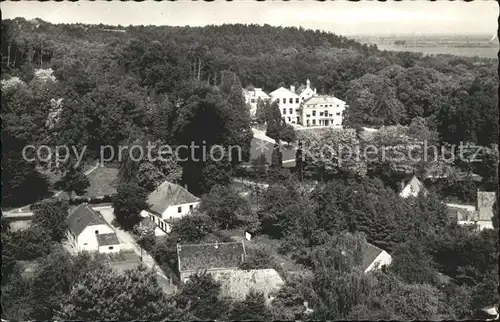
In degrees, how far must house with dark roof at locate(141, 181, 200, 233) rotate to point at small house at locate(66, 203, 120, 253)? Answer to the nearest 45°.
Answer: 0° — it already faces it

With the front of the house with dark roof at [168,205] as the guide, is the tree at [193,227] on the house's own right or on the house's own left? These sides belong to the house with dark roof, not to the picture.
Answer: on the house's own left

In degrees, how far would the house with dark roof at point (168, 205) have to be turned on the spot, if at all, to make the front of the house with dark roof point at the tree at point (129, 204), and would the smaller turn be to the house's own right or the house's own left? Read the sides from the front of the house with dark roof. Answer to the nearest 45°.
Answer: approximately 45° to the house's own right

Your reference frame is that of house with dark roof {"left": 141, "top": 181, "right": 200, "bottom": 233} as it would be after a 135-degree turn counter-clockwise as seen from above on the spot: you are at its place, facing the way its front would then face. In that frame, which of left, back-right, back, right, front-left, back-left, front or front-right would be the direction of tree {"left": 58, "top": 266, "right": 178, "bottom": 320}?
right

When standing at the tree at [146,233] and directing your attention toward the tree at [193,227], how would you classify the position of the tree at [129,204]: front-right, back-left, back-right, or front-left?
back-left

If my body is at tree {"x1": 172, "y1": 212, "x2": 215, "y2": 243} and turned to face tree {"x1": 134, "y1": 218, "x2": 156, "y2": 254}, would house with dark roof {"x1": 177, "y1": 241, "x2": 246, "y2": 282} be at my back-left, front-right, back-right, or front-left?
back-left

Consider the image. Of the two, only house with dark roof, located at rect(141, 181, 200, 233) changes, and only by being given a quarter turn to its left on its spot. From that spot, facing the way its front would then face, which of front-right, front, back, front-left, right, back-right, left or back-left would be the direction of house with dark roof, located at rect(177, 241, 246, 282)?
front-right

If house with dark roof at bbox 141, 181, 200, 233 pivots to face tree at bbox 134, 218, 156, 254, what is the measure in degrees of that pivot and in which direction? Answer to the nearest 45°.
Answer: approximately 45° to its left

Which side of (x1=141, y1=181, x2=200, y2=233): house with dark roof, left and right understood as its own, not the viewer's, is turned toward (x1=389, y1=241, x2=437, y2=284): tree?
left

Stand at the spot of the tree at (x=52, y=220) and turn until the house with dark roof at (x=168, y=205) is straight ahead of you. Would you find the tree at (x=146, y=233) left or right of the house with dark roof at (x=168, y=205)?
right

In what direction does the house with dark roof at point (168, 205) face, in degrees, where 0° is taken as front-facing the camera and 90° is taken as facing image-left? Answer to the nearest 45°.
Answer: approximately 45°
